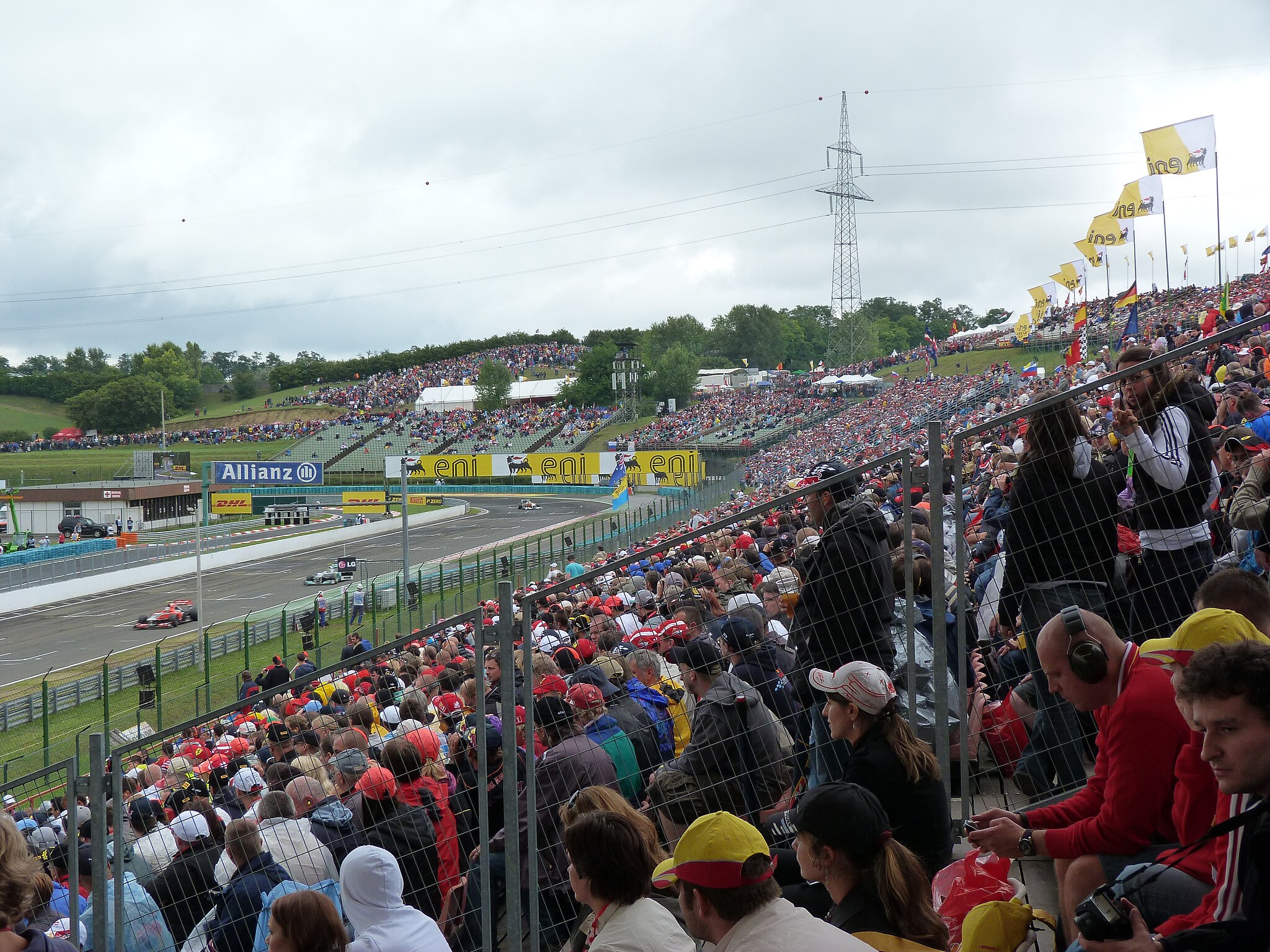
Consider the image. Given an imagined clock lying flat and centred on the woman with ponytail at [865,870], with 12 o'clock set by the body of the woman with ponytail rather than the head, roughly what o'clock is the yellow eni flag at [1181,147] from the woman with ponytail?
The yellow eni flag is roughly at 2 o'clock from the woman with ponytail.

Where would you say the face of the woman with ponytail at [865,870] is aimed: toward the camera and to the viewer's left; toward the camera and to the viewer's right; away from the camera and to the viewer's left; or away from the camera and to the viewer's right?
away from the camera and to the viewer's left

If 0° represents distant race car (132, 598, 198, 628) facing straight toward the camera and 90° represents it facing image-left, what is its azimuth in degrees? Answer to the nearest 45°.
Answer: approximately 45°

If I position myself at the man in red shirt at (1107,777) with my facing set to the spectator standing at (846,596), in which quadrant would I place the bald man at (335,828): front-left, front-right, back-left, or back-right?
front-left

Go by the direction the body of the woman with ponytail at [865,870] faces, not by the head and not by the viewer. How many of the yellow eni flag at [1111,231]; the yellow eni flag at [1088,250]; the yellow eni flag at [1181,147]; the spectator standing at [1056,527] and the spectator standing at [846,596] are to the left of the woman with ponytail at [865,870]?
0

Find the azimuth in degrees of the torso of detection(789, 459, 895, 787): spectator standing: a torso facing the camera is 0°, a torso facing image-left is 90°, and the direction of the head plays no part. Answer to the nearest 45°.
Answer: approximately 90°

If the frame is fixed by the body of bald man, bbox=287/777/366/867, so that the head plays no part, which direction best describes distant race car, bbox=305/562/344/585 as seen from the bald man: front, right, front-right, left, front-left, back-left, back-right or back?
front-right

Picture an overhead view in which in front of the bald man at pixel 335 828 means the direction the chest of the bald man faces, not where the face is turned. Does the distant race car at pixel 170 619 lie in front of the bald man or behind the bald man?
in front

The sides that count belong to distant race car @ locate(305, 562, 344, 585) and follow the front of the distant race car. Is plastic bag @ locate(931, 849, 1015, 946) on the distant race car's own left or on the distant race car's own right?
on the distant race car's own left

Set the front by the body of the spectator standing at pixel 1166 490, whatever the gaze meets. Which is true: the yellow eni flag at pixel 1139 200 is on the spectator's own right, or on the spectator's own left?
on the spectator's own right

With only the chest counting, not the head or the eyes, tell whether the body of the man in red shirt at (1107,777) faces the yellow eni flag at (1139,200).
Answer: no

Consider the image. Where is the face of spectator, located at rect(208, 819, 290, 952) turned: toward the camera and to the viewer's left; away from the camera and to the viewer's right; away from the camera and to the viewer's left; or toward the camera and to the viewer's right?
away from the camera and to the viewer's left

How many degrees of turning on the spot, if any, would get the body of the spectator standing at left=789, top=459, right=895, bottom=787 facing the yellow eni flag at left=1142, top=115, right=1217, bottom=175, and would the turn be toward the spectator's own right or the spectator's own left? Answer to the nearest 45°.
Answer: approximately 90° to the spectator's own right

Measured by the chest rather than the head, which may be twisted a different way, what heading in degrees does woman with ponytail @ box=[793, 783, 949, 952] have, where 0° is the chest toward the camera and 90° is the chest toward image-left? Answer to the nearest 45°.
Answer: approximately 135°

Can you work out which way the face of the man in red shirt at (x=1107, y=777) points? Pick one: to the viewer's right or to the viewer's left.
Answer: to the viewer's left

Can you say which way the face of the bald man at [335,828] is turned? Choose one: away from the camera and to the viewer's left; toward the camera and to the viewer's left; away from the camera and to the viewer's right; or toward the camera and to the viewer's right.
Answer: away from the camera and to the viewer's left

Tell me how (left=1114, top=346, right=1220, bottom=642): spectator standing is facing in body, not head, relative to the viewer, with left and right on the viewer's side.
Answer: facing to the left of the viewer

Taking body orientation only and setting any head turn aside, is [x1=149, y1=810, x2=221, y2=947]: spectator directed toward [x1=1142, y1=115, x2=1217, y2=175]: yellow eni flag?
no
